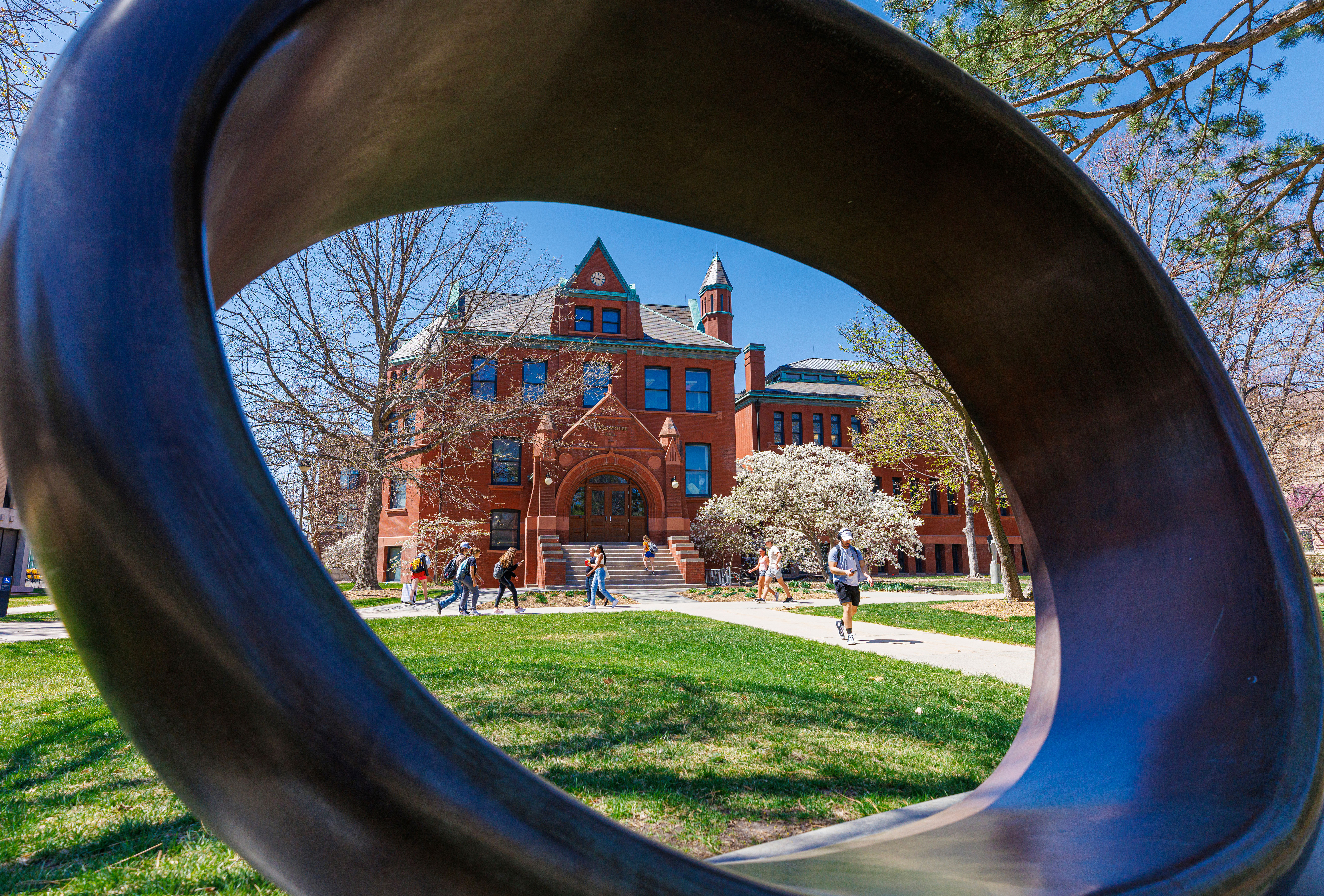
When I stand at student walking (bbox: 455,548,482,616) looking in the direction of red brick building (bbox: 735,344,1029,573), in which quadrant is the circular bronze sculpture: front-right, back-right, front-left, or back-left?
back-right

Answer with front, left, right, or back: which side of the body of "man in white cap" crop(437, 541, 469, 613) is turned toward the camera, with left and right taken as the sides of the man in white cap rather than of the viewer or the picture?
right

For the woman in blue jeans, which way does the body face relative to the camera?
to the viewer's left

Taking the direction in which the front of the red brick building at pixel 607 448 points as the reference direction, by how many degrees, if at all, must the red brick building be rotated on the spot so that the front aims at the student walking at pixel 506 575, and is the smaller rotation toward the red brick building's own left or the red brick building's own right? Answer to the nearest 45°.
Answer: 0° — it already faces them

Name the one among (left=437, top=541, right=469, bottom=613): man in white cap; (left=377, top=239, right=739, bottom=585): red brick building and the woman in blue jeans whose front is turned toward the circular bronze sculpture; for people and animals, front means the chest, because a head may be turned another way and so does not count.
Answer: the red brick building
